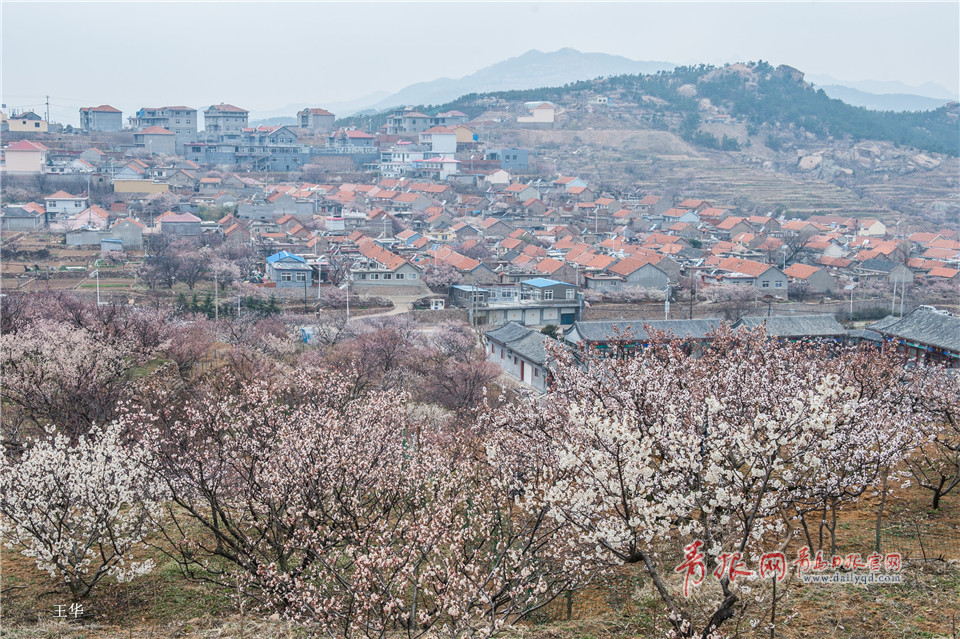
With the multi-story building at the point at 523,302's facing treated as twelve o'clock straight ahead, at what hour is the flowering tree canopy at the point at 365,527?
The flowering tree canopy is roughly at 12 o'clock from the multi-story building.

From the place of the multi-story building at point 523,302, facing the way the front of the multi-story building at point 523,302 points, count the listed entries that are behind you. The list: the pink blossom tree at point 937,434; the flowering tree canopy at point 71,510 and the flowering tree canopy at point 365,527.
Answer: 0

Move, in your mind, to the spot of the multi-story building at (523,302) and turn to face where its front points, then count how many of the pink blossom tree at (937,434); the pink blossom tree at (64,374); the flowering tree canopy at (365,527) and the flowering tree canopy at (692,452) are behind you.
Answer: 0

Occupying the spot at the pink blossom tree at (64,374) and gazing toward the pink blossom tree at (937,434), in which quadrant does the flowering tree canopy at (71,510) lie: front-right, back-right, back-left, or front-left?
front-right

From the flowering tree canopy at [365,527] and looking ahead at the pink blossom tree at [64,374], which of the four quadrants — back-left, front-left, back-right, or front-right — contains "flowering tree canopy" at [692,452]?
back-right

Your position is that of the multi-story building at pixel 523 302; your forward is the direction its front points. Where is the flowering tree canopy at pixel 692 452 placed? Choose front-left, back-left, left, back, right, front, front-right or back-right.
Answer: front

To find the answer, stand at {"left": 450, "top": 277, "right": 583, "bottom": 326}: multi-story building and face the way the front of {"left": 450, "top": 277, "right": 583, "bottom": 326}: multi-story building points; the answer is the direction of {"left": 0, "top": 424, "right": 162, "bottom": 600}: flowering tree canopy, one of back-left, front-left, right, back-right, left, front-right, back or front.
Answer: front

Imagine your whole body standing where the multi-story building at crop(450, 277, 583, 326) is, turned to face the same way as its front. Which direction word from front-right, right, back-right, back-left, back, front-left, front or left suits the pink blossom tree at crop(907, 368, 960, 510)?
front

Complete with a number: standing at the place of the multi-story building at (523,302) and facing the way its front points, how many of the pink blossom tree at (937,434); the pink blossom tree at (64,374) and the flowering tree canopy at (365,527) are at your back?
0

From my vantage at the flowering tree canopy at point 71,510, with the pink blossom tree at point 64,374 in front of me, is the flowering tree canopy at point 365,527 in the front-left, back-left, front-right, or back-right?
back-right

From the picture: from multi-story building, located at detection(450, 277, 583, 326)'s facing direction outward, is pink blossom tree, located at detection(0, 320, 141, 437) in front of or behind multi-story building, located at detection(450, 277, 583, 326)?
in front

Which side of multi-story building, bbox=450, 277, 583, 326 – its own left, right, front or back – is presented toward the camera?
front
